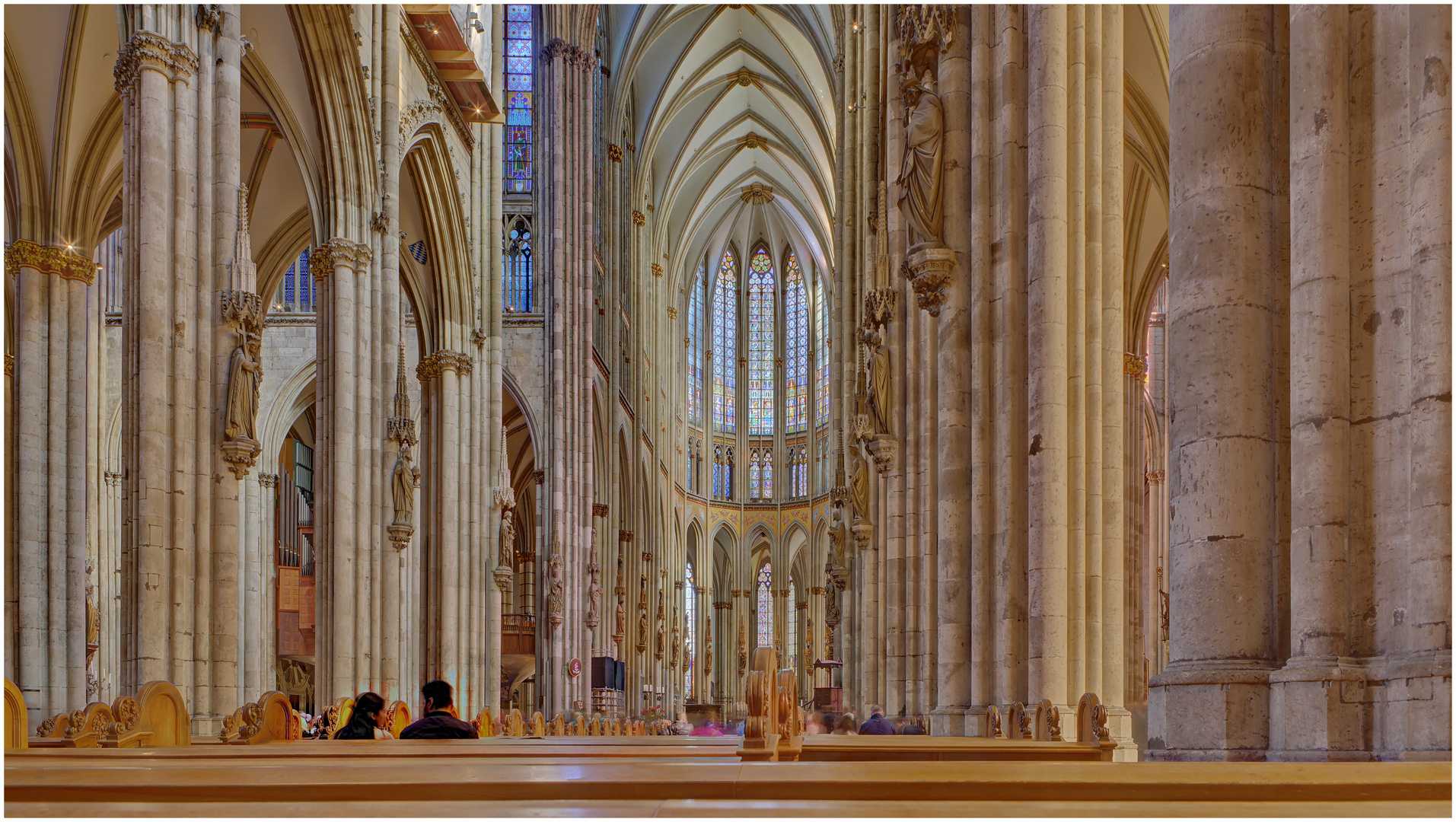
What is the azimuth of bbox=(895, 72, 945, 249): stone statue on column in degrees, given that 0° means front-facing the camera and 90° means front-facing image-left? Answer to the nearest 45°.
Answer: approximately 90°

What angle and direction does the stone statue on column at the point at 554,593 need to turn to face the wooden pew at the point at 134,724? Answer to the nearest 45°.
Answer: approximately 45° to its right

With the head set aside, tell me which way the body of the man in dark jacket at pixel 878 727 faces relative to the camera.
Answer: away from the camera

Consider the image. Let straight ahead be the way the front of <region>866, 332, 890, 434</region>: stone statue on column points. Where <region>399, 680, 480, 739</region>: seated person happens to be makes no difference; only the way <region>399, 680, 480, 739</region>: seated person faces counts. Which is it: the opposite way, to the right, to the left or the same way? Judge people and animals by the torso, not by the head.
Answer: to the right

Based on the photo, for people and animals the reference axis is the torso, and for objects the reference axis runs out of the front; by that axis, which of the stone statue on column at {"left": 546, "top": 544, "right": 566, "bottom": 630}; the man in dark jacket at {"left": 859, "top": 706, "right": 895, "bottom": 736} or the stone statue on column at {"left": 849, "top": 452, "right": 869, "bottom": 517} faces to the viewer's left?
the stone statue on column at {"left": 849, "top": 452, "right": 869, "bottom": 517}

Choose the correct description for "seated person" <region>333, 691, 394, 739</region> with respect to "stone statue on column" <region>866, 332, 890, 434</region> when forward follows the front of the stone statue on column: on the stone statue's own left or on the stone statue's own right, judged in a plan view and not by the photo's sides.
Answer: on the stone statue's own left

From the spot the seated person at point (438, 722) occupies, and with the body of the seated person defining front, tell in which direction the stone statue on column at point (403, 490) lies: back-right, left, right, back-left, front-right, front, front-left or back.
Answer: front

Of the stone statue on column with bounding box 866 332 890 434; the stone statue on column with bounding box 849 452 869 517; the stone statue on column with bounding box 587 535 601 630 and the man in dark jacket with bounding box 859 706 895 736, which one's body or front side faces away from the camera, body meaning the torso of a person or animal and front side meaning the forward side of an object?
the man in dark jacket

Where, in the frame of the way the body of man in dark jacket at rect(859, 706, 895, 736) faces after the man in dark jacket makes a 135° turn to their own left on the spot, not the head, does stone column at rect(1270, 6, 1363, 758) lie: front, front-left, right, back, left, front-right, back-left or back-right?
front-left

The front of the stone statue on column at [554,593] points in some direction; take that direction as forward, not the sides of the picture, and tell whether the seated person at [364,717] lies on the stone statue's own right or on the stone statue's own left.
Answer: on the stone statue's own right

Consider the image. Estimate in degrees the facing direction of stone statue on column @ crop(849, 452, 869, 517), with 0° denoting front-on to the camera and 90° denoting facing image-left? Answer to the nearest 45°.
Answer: approximately 90°

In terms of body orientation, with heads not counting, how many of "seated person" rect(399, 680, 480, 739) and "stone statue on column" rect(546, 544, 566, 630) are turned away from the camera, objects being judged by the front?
1

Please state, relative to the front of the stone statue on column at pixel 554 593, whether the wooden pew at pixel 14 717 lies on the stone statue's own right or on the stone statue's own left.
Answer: on the stone statue's own right

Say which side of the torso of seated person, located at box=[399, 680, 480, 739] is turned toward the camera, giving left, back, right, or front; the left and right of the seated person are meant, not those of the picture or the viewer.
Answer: back
